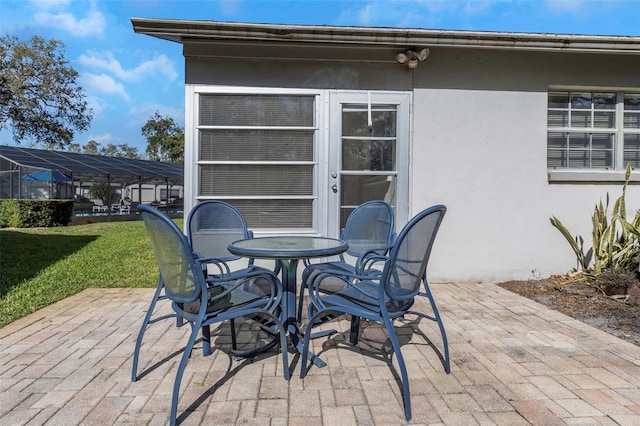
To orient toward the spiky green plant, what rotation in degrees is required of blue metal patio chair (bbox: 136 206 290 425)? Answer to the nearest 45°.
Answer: approximately 45° to its right

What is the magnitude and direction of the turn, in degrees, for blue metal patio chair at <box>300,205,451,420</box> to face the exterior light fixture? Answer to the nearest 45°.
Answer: approximately 45° to its right

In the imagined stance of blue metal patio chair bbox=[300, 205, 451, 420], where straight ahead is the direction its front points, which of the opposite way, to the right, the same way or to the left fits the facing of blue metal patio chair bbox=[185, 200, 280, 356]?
the opposite way

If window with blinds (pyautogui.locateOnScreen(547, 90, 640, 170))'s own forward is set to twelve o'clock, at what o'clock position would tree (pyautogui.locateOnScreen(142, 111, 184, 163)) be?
The tree is roughly at 4 o'clock from the window with blinds.

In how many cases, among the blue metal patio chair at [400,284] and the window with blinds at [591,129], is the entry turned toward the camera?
1

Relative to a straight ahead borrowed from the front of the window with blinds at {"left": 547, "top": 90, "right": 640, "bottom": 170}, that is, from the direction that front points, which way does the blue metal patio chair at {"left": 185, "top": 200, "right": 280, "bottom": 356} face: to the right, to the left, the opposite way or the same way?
to the left

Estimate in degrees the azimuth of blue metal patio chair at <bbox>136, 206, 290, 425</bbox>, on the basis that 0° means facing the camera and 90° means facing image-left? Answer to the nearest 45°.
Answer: approximately 225°

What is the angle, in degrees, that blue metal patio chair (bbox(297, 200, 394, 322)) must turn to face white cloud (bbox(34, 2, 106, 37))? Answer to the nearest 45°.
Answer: approximately 90° to its right

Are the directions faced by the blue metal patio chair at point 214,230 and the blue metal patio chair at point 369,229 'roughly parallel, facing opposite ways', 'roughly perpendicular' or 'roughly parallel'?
roughly perpendicular

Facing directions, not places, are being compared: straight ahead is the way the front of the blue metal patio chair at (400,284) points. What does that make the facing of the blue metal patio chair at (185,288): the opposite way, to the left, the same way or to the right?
to the right
